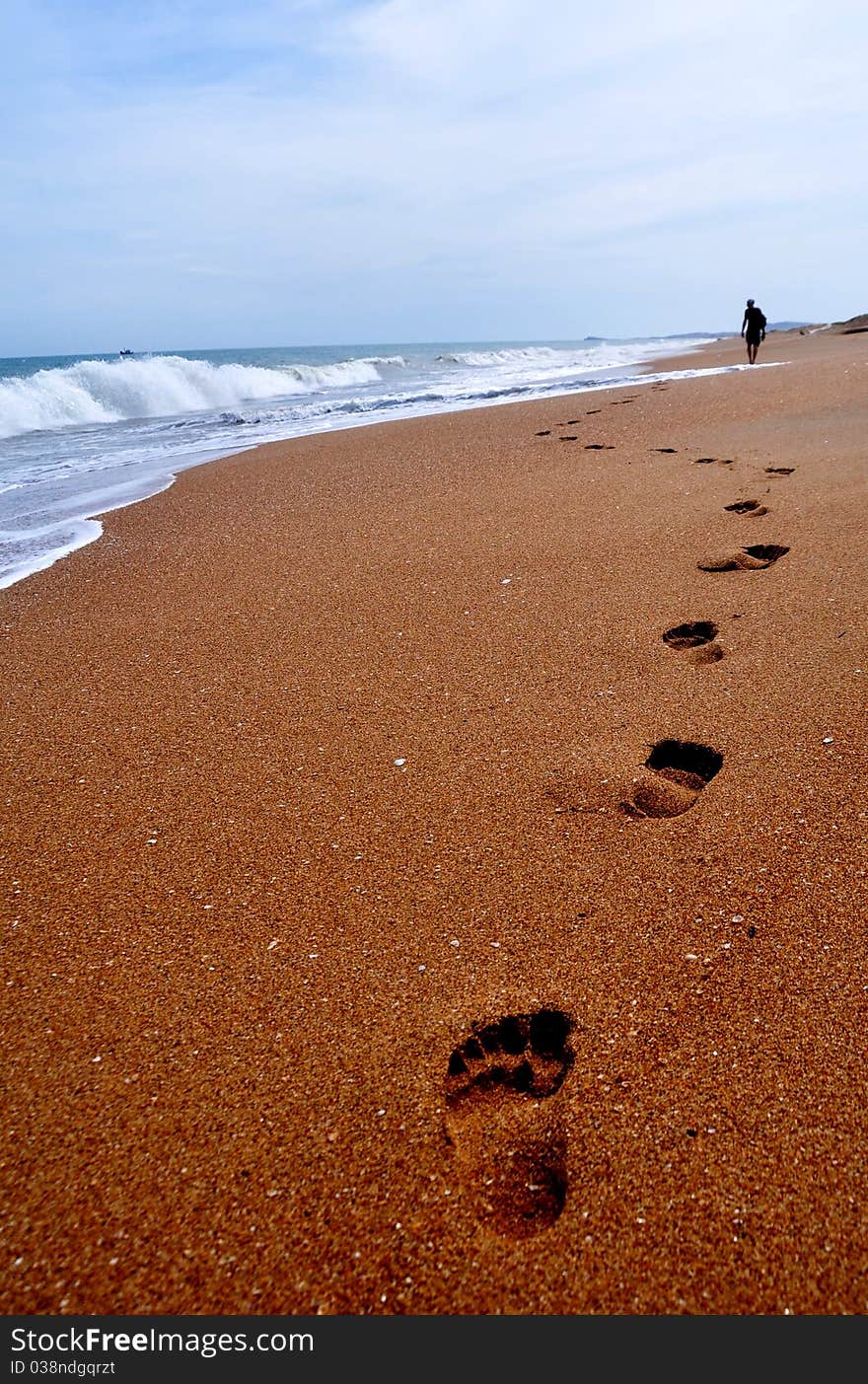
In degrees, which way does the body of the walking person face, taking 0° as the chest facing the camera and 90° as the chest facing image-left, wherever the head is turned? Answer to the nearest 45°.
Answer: approximately 180°
